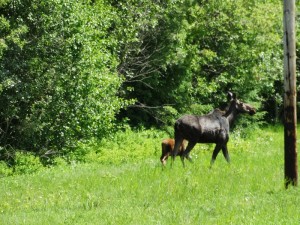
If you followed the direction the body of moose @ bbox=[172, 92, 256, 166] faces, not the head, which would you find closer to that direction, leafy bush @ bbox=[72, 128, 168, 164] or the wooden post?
the wooden post

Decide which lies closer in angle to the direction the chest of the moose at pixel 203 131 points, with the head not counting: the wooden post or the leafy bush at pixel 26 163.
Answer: the wooden post

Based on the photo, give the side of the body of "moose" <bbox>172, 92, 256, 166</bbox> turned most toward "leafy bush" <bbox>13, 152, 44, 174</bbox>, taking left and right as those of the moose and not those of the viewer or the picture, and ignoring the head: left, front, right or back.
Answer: back

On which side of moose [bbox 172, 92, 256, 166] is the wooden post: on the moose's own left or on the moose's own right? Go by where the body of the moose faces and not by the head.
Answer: on the moose's own right

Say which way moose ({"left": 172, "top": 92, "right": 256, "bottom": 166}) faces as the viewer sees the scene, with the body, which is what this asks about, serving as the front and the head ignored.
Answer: to the viewer's right

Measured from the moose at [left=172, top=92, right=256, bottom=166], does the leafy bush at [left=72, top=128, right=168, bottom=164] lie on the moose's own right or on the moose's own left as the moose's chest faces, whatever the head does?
on the moose's own left
